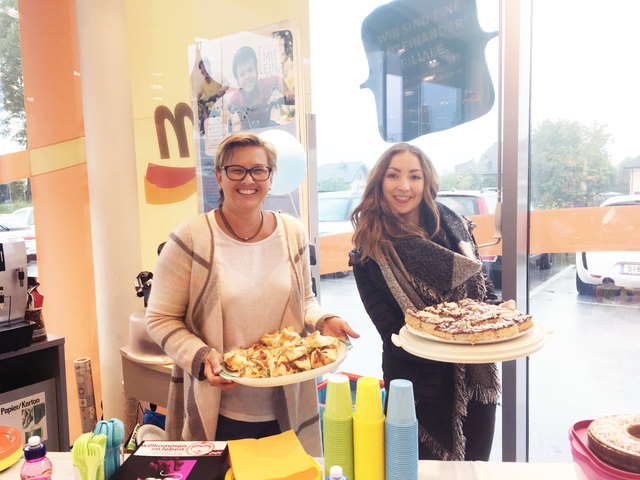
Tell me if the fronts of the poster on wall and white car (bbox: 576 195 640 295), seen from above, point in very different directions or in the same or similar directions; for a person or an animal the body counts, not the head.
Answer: very different directions

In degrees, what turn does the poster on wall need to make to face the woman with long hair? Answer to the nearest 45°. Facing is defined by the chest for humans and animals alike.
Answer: approximately 90° to its left

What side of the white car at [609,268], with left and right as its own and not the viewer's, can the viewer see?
back

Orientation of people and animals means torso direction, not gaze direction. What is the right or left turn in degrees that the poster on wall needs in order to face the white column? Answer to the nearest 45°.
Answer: approximately 90° to its right
